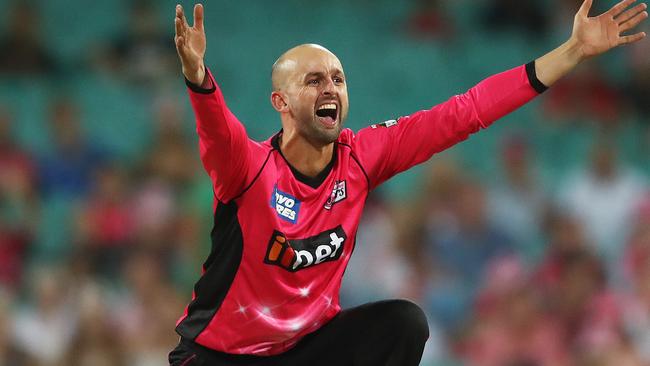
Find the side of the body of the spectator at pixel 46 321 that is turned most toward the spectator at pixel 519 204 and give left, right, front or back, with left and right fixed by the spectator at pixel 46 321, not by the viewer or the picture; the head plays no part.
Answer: left

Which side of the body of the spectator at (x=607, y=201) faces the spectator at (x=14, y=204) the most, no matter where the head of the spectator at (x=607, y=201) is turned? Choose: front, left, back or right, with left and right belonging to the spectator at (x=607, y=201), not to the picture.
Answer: right

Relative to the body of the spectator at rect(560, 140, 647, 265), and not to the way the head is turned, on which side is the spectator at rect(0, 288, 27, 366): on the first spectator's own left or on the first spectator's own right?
on the first spectator's own right

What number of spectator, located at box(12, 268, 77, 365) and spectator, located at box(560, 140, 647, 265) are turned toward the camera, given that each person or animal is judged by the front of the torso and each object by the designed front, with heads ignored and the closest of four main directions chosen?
2

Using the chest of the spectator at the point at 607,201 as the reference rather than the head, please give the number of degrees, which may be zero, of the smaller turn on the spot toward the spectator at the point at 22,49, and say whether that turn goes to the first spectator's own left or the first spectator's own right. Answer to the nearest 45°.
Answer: approximately 90° to the first spectator's own right

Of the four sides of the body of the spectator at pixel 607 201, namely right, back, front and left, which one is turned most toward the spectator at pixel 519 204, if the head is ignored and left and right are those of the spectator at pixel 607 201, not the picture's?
right

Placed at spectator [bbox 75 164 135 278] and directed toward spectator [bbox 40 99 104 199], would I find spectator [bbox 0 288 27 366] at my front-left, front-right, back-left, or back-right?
back-left

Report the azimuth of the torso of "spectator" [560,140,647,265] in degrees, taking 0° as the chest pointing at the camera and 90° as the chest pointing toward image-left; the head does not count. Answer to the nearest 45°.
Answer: approximately 0°

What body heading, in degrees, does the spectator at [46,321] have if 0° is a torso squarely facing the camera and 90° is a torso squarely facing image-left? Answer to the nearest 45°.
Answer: approximately 0°

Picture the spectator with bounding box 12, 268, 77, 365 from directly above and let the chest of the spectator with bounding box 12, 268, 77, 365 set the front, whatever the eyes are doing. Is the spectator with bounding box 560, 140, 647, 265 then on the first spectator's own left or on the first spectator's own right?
on the first spectator's own left

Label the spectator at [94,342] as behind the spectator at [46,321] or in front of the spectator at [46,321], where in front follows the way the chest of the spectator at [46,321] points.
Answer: in front

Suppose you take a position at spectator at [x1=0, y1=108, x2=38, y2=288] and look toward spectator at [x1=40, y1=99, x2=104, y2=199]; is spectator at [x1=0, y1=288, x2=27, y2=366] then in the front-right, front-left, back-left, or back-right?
back-right
